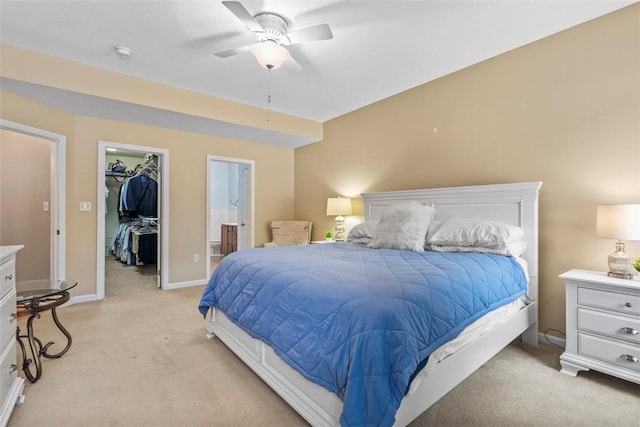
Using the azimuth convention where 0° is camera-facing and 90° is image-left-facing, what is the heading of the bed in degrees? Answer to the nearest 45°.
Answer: approximately 45°

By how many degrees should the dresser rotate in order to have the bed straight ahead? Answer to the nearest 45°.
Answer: approximately 45° to its right

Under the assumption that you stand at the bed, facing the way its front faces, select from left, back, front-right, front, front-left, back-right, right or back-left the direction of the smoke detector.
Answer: front-right

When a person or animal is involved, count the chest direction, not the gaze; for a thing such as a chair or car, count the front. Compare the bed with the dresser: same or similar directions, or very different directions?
very different directions

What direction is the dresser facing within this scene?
to the viewer's right

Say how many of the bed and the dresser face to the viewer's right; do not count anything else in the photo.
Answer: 1

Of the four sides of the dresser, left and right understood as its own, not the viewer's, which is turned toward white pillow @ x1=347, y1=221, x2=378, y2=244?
front

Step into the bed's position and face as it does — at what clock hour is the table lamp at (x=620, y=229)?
The table lamp is roughly at 7 o'clock from the bed.

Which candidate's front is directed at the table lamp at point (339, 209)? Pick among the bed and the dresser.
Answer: the dresser

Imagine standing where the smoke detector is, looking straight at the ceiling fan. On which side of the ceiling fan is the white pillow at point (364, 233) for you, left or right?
left
